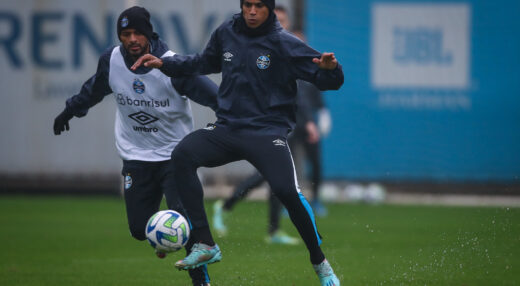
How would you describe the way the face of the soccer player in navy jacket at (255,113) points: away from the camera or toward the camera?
toward the camera
